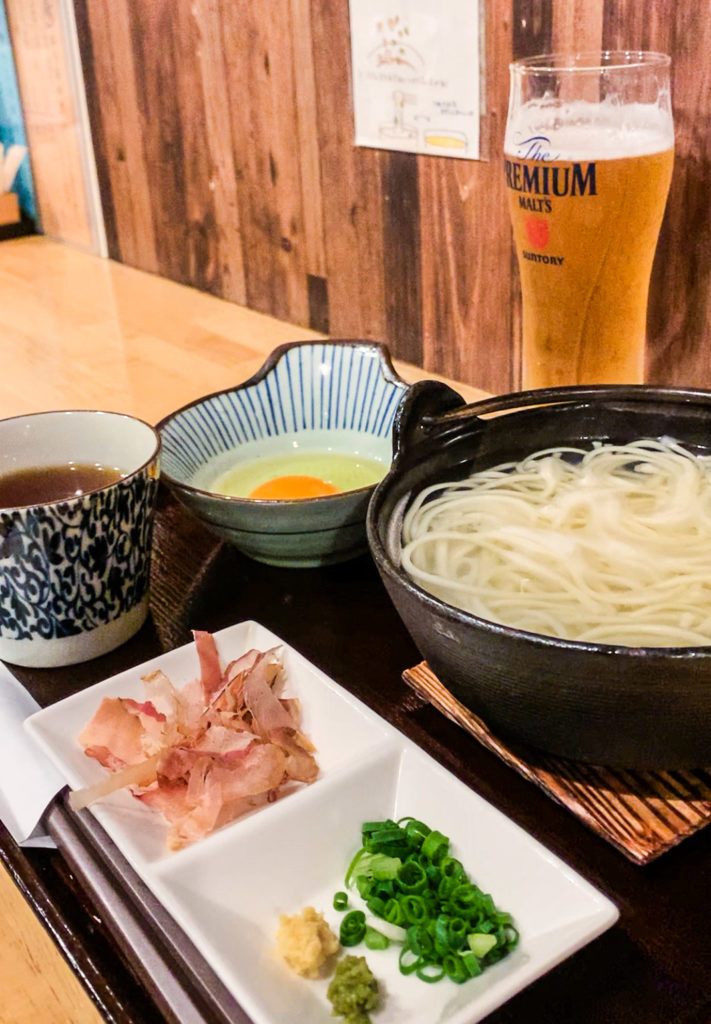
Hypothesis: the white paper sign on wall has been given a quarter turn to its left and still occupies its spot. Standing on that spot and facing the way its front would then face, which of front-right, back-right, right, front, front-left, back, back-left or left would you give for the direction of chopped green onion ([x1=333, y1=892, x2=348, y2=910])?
front-right

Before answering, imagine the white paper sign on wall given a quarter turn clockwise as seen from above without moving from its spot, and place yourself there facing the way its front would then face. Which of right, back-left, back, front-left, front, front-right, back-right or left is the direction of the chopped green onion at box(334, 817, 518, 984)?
back-left

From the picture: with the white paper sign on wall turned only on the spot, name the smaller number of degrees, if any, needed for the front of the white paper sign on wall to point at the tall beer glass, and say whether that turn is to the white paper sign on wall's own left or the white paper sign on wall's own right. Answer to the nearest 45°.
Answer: approximately 45° to the white paper sign on wall's own left

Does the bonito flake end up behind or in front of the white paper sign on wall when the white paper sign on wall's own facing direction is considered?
in front

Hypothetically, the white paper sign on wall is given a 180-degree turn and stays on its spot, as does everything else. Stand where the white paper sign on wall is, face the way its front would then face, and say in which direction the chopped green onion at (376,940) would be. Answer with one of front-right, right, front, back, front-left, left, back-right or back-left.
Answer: back-right

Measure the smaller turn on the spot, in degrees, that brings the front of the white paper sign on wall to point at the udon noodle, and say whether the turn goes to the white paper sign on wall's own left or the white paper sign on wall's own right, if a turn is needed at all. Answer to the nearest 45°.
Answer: approximately 45° to the white paper sign on wall's own left

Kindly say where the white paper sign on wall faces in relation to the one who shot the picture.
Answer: facing the viewer and to the left of the viewer

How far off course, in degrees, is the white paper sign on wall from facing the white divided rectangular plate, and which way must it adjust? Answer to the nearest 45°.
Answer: approximately 45° to its left

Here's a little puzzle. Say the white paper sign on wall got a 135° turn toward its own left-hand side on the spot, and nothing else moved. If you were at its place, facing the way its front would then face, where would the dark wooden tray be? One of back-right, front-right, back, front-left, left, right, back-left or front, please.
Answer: right

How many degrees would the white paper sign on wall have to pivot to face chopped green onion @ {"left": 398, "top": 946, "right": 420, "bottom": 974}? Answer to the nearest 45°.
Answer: approximately 45° to its left
